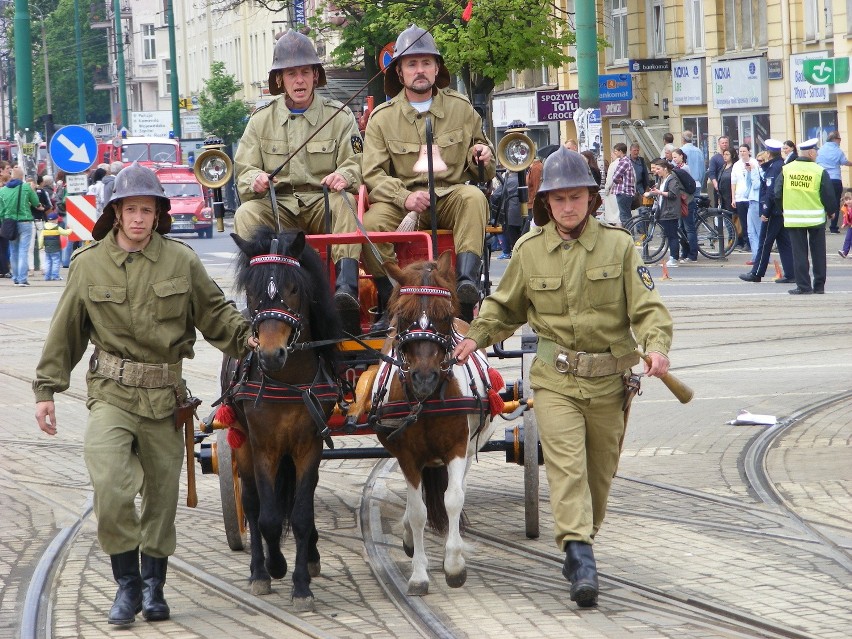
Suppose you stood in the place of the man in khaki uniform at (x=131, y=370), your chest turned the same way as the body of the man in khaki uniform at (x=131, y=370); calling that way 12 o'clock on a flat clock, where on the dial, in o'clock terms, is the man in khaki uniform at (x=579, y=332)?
the man in khaki uniform at (x=579, y=332) is roughly at 9 o'clock from the man in khaki uniform at (x=131, y=370).

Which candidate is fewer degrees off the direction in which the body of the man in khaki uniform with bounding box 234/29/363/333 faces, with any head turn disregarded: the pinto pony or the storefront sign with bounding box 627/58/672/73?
the pinto pony

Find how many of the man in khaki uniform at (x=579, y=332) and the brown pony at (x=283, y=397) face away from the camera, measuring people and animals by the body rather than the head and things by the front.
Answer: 0

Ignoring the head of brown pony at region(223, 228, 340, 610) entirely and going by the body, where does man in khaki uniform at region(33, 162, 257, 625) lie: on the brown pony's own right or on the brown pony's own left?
on the brown pony's own right

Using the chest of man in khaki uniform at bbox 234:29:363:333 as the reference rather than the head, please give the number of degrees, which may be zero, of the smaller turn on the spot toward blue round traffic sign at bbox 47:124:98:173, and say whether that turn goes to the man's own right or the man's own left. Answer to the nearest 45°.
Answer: approximately 180°

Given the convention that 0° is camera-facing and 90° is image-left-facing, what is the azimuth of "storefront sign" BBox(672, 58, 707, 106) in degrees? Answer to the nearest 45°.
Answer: approximately 45°

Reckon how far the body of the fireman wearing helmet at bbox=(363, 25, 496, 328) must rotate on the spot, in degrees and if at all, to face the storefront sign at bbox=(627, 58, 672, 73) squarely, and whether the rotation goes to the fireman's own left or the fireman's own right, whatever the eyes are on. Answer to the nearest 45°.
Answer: approximately 180°

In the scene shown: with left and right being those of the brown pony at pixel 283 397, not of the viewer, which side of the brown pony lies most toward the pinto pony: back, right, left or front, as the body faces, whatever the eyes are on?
left

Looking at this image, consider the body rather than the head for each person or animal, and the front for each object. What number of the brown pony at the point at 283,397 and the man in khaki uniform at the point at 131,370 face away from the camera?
0

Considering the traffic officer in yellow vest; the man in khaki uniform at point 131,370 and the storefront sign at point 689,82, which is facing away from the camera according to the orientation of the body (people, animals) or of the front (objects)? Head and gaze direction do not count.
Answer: the traffic officer in yellow vest

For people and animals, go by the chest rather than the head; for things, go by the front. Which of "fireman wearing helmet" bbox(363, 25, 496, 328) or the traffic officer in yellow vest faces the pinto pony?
the fireman wearing helmet

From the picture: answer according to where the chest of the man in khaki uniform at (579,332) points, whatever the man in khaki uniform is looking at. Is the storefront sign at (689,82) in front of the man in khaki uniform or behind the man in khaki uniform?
behind

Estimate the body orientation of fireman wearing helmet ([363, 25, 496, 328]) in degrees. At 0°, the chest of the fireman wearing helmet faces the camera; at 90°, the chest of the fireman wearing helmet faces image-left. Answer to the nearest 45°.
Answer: approximately 0°
